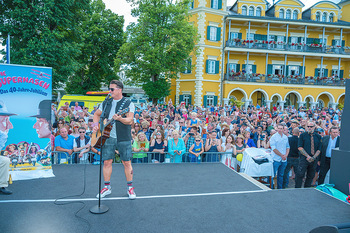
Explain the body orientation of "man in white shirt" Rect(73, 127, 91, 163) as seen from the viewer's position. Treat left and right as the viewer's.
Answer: facing the viewer

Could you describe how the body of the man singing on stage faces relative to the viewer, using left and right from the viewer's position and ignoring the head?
facing the viewer and to the left of the viewer

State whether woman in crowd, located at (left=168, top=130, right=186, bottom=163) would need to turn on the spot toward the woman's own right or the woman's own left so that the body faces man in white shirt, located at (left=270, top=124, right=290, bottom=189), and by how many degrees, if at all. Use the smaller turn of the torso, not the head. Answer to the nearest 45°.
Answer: approximately 90° to the woman's own left

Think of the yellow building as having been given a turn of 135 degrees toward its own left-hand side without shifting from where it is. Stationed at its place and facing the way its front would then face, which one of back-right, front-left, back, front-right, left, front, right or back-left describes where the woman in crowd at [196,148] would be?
back-right

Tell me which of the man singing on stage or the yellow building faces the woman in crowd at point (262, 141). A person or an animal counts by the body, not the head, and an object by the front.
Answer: the yellow building

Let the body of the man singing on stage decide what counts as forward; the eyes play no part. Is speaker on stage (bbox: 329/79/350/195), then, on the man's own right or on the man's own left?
on the man's own left

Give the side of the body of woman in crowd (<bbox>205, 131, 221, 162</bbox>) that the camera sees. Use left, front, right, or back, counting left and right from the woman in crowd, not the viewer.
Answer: front

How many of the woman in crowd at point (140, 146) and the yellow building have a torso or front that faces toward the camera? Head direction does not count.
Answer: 2

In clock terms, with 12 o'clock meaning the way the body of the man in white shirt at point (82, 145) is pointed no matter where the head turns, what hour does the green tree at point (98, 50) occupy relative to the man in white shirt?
The green tree is roughly at 6 o'clock from the man in white shirt.

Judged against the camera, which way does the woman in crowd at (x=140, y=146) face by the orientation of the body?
toward the camera

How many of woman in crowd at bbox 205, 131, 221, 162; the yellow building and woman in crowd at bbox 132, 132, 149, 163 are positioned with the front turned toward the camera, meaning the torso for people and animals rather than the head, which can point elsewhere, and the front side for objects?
3

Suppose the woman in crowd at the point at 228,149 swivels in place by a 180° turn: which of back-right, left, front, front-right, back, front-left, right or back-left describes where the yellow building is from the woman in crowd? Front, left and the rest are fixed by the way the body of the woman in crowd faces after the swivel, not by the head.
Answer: front

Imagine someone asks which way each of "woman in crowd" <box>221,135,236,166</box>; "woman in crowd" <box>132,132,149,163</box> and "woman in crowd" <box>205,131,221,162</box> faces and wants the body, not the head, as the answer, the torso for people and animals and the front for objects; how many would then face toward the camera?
3

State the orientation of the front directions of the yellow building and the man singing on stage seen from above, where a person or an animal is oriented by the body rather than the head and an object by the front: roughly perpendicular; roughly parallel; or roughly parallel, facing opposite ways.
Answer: roughly parallel

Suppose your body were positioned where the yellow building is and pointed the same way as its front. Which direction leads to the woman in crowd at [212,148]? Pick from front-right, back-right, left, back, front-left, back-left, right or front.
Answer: front

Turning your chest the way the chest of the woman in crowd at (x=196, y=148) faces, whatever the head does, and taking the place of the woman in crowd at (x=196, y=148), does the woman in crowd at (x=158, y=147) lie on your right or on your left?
on your right

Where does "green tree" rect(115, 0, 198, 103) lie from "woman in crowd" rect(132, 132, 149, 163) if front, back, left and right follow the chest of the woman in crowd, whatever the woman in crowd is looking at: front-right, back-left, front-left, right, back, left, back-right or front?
back
